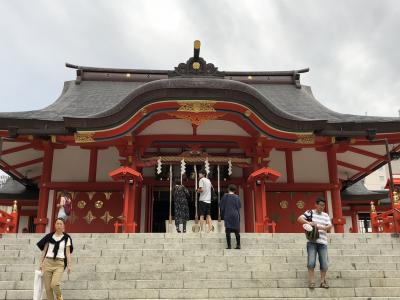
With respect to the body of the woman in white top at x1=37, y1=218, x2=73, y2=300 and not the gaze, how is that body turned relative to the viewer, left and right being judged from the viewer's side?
facing the viewer

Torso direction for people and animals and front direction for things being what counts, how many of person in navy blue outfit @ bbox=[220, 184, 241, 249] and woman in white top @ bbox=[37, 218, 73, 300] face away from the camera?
1

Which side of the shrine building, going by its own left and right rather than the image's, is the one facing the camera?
front

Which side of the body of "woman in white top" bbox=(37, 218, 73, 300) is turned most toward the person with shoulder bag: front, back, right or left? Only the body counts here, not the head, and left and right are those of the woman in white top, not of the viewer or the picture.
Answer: left

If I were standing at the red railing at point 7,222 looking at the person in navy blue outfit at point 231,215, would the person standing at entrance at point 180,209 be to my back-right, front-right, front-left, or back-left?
front-left

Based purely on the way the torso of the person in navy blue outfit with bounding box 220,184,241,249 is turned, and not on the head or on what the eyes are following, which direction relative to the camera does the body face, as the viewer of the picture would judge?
away from the camera

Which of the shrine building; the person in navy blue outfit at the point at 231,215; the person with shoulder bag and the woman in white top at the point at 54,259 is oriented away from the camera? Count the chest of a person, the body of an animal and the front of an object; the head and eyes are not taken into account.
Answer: the person in navy blue outfit

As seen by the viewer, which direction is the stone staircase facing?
toward the camera

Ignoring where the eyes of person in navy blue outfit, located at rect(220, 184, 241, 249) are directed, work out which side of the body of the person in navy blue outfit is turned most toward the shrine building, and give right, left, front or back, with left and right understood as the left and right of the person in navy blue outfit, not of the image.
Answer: front

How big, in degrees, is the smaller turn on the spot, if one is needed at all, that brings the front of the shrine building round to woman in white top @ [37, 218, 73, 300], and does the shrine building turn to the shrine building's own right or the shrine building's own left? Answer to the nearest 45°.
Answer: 0° — it already faces them

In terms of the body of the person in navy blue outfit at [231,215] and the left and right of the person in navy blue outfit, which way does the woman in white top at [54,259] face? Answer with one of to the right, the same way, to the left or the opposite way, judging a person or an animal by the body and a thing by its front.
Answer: the opposite way
